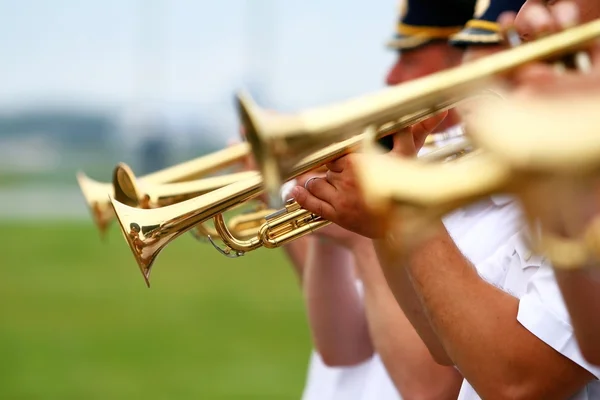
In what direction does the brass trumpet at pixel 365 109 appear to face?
to the viewer's left
